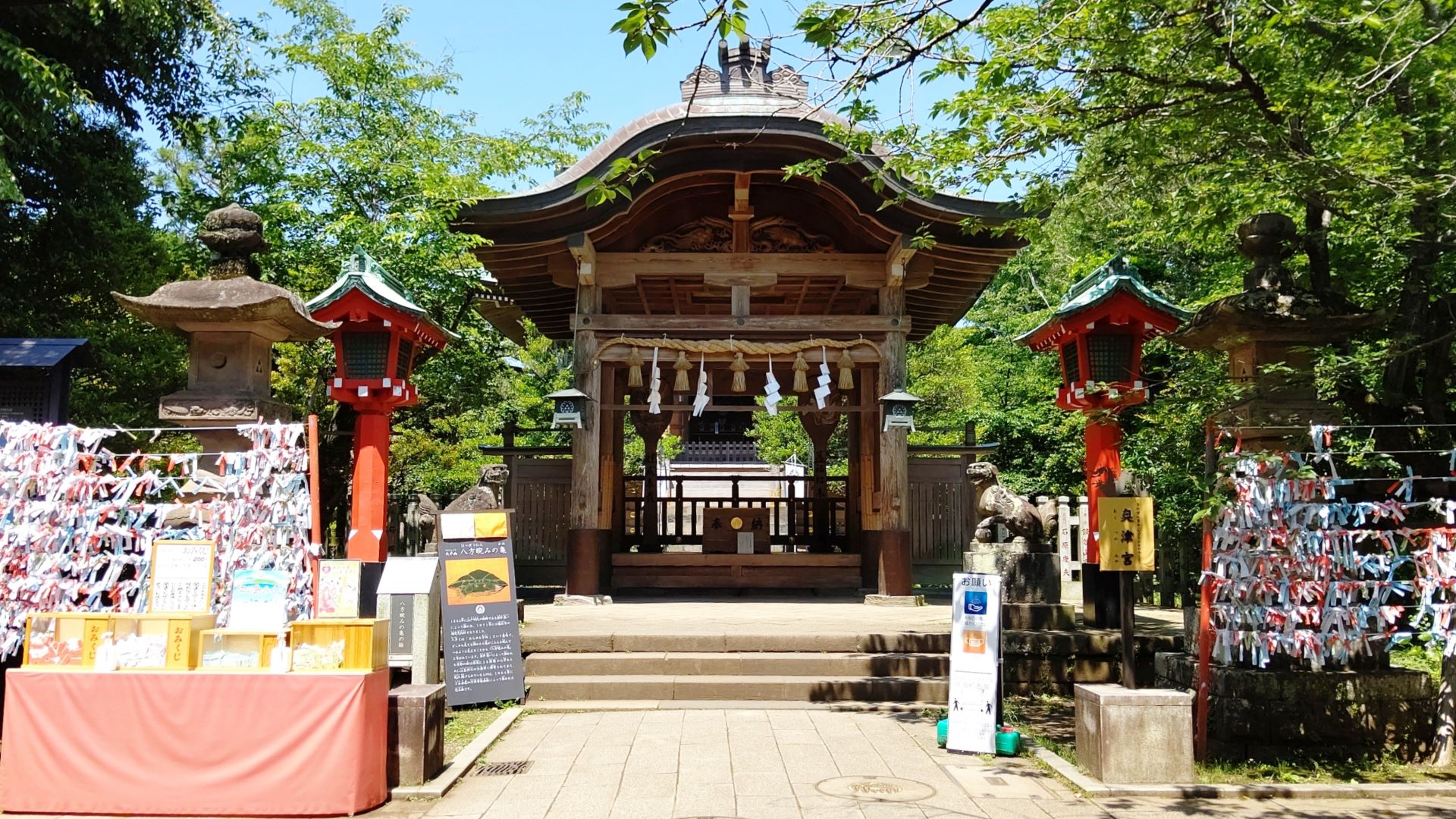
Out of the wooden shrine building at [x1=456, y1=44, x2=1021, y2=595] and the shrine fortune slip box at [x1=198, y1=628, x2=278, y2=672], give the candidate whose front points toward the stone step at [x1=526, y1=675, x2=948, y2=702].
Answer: the wooden shrine building

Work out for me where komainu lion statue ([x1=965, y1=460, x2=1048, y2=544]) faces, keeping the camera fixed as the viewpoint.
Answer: facing to the left of the viewer

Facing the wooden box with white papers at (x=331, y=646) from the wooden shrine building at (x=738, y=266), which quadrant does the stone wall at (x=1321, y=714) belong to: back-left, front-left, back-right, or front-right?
front-left

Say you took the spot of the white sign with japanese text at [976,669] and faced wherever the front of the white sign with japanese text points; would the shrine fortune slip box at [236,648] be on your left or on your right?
on your right

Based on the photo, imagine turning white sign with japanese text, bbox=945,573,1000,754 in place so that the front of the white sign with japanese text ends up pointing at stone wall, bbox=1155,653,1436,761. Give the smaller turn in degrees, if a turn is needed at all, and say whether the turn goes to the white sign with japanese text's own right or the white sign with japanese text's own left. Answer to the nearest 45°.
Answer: approximately 90° to the white sign with japanese text's own left

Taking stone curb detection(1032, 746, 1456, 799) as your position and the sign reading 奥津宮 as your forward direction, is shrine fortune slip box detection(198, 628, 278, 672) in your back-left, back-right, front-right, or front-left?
front-left

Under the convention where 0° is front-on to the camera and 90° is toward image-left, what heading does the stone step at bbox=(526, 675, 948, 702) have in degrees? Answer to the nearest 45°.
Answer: approximately 0°

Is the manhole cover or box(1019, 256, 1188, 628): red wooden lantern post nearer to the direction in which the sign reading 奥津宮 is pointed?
the manhole cover

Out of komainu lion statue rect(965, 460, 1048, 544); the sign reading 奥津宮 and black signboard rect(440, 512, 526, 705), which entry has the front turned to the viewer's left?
the komainu lion statue

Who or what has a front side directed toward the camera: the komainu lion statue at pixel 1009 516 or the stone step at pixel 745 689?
the stone step

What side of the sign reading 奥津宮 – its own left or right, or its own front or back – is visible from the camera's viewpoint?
front

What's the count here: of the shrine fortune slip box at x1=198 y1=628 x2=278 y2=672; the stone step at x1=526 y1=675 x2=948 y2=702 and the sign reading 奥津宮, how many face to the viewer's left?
0

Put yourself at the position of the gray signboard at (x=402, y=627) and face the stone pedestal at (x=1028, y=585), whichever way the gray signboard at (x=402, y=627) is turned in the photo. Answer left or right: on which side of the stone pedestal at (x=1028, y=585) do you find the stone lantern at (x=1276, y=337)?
right

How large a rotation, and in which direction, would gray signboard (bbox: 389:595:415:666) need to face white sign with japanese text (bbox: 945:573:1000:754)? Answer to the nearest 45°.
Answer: approximately 45° to its left

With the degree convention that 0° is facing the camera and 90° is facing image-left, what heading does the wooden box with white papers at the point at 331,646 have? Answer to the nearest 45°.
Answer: approximately 0°

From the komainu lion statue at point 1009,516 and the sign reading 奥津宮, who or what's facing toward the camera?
the sign reading 奥津宮

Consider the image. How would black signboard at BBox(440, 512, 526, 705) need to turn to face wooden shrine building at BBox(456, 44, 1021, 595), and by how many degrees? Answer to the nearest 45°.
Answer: approximately 135° to its left
